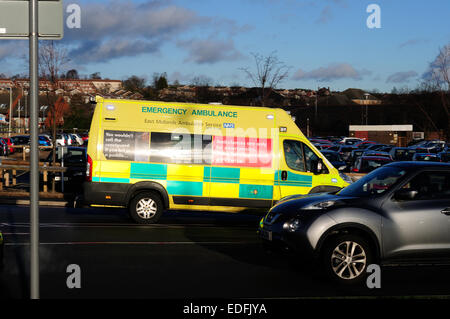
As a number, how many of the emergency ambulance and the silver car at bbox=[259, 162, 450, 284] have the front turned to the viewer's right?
1

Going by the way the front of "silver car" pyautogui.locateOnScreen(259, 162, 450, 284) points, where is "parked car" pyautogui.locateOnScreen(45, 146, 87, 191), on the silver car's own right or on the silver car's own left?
on the silver car's own right

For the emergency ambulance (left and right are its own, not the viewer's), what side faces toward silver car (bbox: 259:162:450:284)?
right

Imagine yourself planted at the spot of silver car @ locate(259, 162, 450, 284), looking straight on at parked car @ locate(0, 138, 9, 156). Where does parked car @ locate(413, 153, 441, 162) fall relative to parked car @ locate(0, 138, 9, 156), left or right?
right

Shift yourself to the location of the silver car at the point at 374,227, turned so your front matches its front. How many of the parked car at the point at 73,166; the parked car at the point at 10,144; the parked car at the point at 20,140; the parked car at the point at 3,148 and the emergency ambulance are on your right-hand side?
5

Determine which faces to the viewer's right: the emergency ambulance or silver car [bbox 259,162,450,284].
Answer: the emergency ambulance

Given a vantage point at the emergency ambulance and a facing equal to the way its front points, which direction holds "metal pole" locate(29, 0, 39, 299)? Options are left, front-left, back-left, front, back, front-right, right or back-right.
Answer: right

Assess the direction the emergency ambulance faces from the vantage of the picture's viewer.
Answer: facing to the right of the viewer

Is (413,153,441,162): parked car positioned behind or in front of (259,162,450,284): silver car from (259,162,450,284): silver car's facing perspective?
behind

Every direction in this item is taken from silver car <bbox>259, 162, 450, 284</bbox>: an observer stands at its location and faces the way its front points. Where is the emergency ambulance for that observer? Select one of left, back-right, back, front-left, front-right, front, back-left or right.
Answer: right

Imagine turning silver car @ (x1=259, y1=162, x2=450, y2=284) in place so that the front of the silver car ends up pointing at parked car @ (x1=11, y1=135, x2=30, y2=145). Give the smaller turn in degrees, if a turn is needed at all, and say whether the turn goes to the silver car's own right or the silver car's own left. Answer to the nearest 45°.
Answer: approximately 90° to the silver car's own right

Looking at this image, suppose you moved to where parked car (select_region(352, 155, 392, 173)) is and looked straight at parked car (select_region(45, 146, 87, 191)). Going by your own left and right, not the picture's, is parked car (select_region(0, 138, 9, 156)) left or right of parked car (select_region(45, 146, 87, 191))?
right

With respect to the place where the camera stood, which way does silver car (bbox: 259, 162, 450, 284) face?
facing the viewer and to the left of the viewer

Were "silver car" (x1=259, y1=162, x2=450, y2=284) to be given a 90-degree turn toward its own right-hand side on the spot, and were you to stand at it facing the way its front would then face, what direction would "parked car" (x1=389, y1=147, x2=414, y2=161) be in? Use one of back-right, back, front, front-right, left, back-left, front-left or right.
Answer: front-right

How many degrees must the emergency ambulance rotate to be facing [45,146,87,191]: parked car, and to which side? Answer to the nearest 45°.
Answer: approximately 135° to its left

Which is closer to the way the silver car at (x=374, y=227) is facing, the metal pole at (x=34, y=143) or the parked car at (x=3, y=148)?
the metal pole
